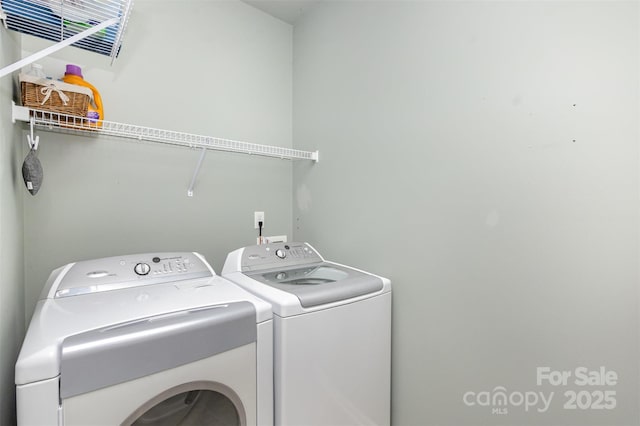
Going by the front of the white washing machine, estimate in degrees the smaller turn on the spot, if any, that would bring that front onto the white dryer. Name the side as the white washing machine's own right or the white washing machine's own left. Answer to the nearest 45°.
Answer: approximately 90° to the white washing machine's own right

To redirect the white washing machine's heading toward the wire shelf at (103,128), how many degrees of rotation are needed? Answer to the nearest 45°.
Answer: approximately 135° to its right

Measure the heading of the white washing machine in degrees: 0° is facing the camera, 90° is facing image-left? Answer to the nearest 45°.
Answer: approximately 315°

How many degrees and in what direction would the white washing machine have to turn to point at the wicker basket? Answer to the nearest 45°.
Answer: approximately 135° to its right
